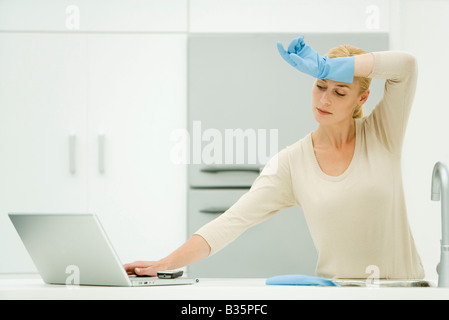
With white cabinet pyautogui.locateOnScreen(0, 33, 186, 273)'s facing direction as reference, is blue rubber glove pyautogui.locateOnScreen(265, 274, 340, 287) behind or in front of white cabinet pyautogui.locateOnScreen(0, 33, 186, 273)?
in front

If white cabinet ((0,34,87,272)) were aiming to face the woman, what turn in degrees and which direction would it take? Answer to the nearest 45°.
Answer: approximately 45° to its left

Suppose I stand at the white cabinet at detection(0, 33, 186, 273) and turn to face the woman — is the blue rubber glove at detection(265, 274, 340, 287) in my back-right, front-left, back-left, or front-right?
front-right

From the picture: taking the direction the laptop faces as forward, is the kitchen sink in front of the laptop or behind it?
in front

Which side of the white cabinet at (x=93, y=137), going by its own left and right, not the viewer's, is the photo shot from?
front

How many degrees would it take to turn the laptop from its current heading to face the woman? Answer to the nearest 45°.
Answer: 0° — it already faces them

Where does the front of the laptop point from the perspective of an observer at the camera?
facing away from the viewer and to the right of the viewer

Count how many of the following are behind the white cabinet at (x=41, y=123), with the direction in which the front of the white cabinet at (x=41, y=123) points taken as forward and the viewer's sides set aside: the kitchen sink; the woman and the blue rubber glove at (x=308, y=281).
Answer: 0

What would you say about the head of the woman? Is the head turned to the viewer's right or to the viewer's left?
to the viewer's left

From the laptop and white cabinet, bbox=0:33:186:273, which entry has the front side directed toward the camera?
the white cabinet

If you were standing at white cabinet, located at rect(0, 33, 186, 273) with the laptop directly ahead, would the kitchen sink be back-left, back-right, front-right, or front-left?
front-left

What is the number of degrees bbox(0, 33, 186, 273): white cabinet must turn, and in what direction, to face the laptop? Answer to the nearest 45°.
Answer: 0° — it already faces it

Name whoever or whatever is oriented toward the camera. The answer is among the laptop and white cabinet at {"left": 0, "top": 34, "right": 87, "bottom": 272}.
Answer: the white cabinet

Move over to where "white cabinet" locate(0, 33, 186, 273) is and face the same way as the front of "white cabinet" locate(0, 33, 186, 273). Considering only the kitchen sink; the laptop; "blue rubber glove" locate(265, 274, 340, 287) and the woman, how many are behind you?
0

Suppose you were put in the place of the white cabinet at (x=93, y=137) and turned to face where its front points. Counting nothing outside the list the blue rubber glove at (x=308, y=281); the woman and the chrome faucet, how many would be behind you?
0

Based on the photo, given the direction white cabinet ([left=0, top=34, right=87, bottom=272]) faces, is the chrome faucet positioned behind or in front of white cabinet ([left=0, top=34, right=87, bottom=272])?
in front
